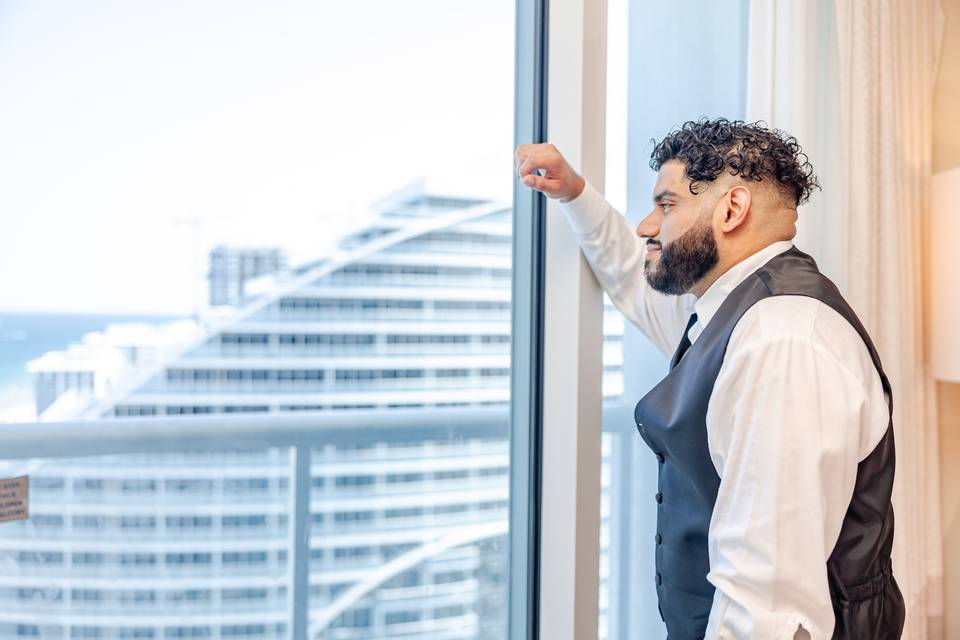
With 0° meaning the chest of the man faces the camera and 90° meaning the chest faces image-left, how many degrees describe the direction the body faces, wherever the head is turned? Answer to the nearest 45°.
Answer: approximately 90°

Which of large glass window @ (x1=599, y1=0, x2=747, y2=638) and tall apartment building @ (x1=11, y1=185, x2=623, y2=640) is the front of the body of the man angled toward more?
the tall apartment building

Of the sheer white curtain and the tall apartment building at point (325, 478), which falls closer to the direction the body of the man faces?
the tall apartment building

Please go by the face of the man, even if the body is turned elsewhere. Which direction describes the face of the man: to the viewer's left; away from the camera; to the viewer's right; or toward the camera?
to the viewer's left
